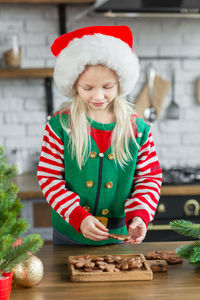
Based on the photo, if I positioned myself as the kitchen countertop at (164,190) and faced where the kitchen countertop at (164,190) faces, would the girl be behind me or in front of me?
in front

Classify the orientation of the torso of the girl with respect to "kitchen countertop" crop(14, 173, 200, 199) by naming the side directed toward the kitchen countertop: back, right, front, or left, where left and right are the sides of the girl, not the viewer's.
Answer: back

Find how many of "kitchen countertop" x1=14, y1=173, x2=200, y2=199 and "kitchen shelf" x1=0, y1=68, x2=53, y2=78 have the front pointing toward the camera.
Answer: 2

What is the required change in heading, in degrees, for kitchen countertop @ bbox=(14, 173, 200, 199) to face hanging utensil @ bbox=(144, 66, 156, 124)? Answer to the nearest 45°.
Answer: approximately 180°

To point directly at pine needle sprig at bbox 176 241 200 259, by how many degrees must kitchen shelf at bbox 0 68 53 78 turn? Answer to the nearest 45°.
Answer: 0° — it already faces it

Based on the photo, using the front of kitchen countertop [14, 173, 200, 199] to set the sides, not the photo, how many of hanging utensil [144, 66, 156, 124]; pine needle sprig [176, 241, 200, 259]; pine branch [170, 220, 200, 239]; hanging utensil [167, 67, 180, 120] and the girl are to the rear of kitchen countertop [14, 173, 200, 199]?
2

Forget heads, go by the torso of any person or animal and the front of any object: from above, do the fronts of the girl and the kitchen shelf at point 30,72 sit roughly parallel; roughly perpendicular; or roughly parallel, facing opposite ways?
roughly parallel

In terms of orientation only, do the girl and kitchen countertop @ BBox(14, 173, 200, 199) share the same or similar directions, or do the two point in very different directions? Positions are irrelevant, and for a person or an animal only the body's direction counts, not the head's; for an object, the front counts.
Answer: same or similar directions

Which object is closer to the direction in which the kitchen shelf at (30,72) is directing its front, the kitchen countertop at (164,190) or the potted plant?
the potted plant

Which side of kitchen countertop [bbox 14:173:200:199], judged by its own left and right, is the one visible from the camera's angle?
front

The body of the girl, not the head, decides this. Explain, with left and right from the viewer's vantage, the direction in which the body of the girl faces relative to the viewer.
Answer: facing the viewer

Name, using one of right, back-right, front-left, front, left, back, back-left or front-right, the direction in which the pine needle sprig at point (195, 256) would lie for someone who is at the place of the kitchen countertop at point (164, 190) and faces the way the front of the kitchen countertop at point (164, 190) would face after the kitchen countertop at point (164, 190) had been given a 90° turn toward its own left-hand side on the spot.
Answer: right

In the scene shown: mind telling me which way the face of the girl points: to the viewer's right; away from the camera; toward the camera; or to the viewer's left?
toward the camera

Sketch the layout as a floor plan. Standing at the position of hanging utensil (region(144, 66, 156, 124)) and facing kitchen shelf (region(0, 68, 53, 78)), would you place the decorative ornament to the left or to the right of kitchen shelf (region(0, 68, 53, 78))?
left

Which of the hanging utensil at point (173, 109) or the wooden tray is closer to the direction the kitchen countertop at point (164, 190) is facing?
the wooden tray

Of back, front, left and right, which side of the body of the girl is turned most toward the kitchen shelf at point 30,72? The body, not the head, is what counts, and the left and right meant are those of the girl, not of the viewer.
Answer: back
